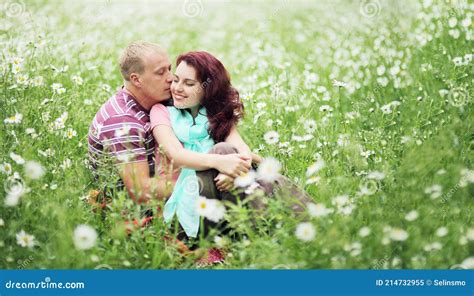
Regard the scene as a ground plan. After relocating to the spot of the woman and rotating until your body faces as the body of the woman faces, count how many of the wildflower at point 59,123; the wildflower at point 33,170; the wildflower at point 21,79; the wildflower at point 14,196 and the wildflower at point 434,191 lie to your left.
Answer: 1

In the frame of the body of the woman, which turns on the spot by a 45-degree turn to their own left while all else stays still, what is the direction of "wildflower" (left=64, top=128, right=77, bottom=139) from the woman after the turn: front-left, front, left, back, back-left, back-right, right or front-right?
back

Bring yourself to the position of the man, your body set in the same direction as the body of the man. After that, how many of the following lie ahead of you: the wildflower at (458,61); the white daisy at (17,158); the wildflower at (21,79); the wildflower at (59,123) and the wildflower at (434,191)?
2

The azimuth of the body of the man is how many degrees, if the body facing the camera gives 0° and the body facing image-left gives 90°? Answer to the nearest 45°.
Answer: approximately 270°

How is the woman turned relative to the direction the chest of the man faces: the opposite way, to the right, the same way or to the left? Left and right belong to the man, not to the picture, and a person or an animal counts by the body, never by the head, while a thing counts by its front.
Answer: to the right

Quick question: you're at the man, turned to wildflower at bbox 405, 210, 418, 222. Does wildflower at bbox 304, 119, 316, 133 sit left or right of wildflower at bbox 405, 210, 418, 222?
left

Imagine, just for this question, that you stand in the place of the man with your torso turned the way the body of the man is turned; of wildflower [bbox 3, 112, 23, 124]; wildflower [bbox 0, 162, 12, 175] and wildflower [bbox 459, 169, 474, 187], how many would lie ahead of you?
1

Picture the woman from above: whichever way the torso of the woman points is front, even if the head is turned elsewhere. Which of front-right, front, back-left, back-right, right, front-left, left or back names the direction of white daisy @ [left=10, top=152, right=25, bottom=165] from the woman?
right

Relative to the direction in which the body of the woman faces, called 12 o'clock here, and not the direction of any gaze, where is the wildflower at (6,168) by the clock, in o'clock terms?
The wildflower is roughly at 3 o'clock from the woman.

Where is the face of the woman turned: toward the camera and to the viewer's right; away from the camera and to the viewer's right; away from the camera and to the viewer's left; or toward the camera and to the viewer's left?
toward the camera and to the viewer's left

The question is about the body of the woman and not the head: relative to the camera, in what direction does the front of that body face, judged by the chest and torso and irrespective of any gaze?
toward the camera

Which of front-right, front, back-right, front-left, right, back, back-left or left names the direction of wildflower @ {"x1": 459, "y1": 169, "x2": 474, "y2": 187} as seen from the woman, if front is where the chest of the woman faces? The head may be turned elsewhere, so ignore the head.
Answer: left

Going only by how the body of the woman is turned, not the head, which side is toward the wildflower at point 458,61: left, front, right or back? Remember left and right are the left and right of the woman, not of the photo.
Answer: left

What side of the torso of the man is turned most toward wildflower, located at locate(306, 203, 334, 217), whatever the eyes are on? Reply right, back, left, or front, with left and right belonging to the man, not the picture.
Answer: front
